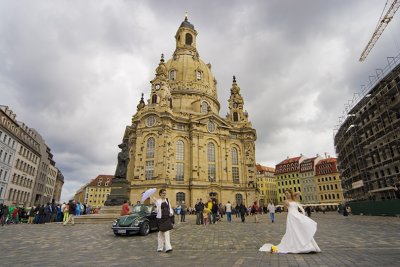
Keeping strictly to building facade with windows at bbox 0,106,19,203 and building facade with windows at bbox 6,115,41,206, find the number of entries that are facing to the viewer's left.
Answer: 0

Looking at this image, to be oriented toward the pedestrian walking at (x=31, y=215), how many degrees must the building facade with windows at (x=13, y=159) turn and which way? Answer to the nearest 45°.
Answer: approximately 45° to its right

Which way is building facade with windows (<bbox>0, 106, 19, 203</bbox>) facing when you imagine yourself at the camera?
facing the viewer and to the right of the viewer

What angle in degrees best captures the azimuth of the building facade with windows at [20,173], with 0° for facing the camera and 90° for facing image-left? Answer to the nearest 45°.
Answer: approximately 315°

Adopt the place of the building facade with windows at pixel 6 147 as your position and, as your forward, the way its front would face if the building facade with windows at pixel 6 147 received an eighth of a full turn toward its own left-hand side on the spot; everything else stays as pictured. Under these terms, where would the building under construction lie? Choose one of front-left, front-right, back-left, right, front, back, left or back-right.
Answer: front-right

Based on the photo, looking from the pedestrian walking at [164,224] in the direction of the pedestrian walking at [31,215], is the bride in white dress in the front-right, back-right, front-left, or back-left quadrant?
back-right

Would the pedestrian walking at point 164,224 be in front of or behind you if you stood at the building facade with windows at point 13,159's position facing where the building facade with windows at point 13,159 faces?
in front

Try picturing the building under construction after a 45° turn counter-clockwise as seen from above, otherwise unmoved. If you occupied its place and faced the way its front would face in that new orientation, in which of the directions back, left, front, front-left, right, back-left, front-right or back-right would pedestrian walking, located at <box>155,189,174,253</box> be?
front

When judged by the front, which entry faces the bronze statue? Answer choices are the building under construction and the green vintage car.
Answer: the building under construction

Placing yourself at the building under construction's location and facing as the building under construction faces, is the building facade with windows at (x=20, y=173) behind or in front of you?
in front

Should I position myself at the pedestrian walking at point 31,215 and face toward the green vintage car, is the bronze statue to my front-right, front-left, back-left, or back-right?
front-left

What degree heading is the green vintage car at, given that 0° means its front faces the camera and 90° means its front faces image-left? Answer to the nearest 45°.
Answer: approximately 45°

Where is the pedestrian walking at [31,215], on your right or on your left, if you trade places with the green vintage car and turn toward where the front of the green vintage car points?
on your right

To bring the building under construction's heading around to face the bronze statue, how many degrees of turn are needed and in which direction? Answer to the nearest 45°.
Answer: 0° — it already faces it

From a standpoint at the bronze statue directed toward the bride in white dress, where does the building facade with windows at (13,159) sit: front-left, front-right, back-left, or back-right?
back-right

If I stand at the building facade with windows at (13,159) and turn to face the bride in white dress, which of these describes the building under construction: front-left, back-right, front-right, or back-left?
front-left

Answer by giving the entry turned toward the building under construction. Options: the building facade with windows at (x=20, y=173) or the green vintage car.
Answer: the building facade with windows
